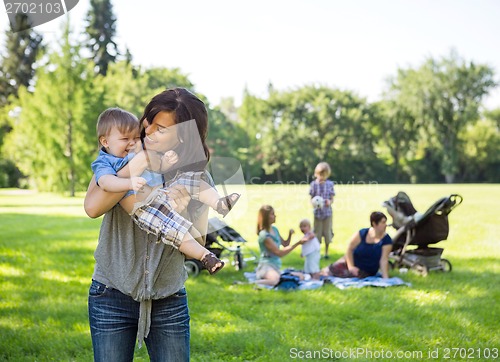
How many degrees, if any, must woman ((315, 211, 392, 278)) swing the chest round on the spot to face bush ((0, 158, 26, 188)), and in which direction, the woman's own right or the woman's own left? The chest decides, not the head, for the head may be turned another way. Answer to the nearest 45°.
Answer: approximately 135° to the woman's own right

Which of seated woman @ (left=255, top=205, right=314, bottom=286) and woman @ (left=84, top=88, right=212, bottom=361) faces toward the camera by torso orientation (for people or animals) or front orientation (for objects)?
the woman

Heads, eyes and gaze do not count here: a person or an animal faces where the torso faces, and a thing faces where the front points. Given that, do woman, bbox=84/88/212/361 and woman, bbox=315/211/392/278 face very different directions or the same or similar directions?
same or similar directions

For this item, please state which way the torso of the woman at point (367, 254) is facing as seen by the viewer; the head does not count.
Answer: toward the camera

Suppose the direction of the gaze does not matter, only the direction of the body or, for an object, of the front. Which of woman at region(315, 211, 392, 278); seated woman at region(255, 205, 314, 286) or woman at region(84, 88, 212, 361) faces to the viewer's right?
the seated woman

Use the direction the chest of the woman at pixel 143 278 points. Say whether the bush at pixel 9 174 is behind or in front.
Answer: behind

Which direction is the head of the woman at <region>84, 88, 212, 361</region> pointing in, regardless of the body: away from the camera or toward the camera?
toward the camera

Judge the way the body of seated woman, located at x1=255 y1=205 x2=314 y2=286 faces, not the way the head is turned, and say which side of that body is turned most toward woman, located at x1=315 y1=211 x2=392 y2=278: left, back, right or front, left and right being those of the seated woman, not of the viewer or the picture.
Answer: front

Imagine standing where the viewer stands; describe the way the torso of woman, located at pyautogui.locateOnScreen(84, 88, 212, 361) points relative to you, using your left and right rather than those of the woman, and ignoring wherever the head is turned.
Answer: facing the viewer

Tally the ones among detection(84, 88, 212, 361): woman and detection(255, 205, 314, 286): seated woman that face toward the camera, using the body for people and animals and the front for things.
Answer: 1

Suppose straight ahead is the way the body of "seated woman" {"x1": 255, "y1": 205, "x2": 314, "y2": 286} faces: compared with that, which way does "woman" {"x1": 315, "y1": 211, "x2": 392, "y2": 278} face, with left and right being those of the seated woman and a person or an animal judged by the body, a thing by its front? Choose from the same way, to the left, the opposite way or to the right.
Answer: to the right

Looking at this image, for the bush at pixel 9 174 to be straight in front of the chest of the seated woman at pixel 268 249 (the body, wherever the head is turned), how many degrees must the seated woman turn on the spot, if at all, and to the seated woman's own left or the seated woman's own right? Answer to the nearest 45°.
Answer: approximately 135° to the seated woman's own left

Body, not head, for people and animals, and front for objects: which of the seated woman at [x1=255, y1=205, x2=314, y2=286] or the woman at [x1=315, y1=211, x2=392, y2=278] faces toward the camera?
the woman

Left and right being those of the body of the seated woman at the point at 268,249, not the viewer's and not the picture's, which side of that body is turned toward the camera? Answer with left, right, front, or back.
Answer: right

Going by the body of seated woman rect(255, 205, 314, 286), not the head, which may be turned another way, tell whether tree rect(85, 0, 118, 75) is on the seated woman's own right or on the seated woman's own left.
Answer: on the seated woman's own left

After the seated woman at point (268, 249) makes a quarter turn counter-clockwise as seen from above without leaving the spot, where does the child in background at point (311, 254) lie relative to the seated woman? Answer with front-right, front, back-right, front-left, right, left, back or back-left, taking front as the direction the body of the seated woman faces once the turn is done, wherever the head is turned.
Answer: front-right
